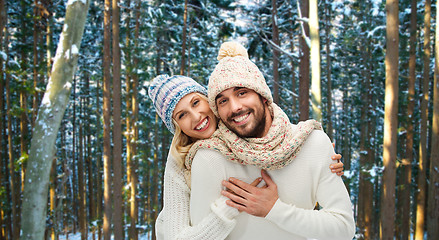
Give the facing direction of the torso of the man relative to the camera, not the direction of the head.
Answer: toward the camera

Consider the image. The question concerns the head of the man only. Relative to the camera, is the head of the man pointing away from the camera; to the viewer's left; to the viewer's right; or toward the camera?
toward the camera

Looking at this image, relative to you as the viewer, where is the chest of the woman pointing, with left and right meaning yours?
facing the viewer and to the right of the viewer

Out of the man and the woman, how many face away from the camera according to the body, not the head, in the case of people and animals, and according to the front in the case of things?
0
